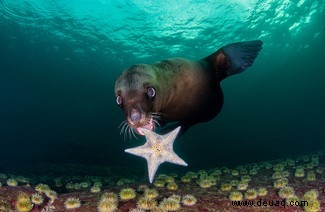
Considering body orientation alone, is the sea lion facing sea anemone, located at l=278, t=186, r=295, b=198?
no

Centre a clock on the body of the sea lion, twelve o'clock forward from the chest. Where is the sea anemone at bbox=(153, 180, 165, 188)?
The sea anemone is roughly at 4 o'clock from the sea lion.

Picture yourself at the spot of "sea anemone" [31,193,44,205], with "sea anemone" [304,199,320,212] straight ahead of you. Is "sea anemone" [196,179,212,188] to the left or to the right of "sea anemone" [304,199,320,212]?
left

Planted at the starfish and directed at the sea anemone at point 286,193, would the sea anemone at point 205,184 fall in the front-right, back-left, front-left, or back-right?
front-left

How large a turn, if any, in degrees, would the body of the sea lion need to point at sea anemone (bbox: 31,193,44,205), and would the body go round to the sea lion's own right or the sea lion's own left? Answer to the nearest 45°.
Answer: approximately 45° to the sea lion's own right

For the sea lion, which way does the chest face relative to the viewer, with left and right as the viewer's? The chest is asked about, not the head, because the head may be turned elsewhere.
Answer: facing the viewer and to the left of the viewer

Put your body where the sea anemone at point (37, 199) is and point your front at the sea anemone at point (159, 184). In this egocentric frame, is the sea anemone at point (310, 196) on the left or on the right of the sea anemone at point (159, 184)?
right
